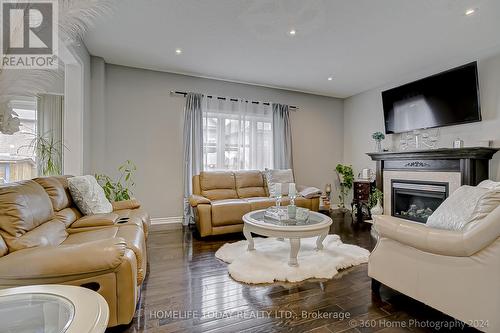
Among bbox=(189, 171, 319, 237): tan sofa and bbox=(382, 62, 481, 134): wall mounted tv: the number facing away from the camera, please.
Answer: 0

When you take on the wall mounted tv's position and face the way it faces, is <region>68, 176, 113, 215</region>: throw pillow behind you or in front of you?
in front

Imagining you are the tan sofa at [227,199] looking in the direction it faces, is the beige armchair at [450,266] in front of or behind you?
in front

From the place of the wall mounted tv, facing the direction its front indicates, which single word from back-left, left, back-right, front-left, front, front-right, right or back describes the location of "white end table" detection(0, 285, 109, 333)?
front-left

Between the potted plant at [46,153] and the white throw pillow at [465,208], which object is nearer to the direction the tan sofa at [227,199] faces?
the white throw pillow

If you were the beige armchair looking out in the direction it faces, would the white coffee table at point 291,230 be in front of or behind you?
in front

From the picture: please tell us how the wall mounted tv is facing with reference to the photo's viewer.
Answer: facing the viewer and to the left of the viewer

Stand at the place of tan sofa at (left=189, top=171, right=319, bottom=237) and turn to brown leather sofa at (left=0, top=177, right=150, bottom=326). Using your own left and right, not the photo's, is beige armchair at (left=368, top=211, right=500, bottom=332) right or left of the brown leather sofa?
left

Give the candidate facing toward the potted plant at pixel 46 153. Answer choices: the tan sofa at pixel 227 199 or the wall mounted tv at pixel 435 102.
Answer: the wall mounted tv

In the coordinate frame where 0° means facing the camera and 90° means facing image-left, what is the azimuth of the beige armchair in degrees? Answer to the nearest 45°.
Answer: approximately 135°

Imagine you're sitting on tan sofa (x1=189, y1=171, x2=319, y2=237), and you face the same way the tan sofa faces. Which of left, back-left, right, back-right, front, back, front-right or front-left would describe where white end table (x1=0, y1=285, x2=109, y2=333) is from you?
front-right

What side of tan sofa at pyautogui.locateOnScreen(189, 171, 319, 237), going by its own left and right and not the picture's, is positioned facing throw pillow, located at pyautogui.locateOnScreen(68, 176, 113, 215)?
right

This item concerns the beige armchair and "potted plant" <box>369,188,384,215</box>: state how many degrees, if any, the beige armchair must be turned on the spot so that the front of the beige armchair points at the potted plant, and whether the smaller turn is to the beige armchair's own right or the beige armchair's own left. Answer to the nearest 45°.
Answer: approximately 45° to the beige armchair's own right

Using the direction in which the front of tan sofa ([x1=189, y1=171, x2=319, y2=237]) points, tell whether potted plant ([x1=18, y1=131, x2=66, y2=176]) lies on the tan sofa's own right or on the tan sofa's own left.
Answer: on the tan sofa's own right

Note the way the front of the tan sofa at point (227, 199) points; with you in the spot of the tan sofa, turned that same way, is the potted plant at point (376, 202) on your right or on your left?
on your left

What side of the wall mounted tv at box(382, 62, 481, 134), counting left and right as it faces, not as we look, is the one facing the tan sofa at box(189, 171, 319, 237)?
front

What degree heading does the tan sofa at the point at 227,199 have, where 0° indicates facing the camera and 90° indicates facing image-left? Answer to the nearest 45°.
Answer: approximately 315°
